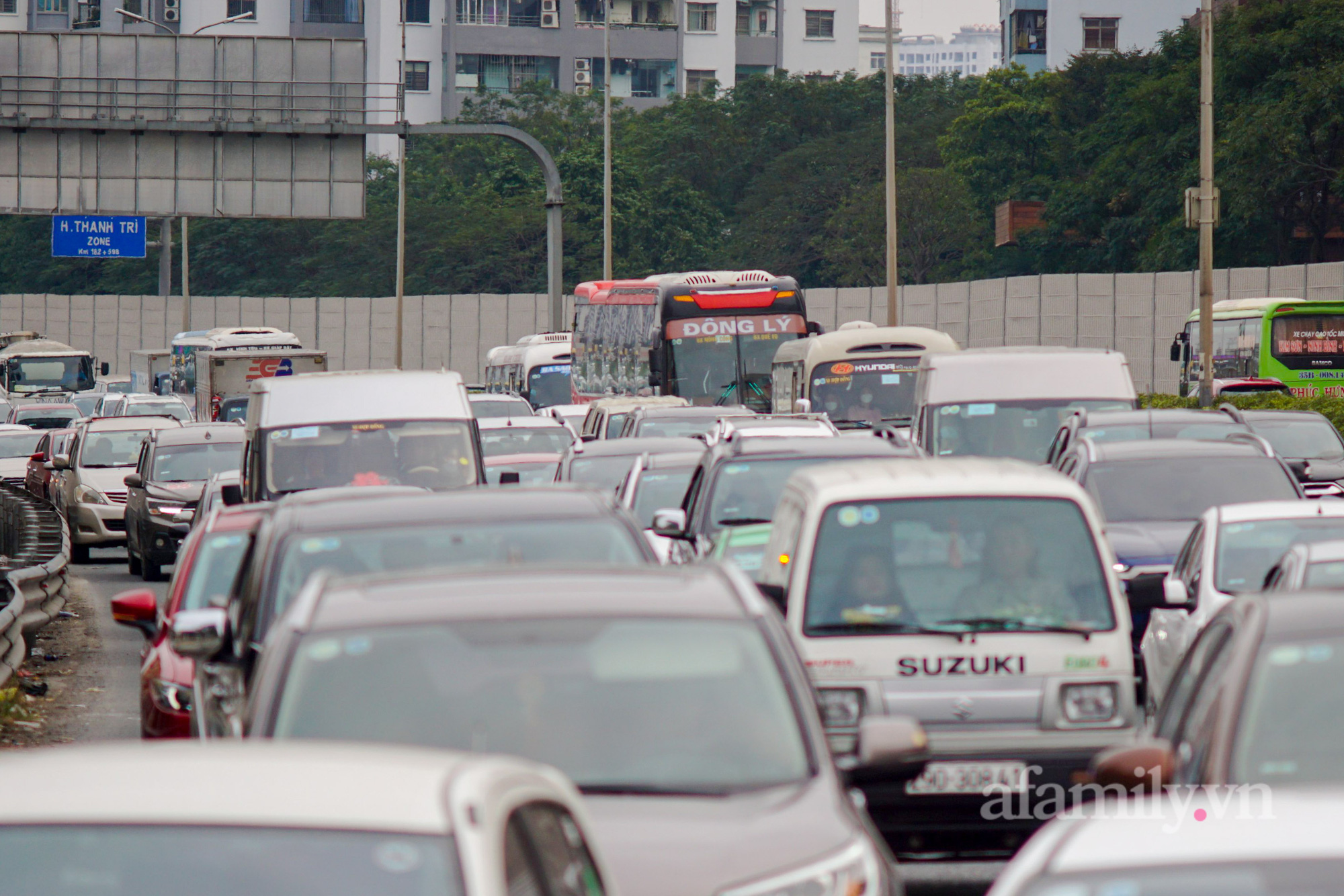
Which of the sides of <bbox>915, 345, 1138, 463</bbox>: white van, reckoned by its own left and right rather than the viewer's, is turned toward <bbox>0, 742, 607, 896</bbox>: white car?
front

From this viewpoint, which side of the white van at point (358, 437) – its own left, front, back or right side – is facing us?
front

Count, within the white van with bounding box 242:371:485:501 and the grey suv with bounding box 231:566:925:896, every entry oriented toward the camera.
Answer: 2

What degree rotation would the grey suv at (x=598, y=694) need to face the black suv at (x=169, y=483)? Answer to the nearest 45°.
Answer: approximately 180°

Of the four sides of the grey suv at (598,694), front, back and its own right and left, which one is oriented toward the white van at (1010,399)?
back

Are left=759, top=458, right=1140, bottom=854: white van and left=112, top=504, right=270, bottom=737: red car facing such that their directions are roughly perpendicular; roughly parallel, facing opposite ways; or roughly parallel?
roughly parallel

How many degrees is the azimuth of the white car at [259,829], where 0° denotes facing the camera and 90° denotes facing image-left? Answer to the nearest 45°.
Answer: approximately 45°

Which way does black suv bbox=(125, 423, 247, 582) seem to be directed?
toward the camera

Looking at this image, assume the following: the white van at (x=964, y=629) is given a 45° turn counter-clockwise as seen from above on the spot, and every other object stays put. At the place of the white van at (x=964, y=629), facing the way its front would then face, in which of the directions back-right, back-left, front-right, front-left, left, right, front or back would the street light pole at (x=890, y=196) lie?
back-left

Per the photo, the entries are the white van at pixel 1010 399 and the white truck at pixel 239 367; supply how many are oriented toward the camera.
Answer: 2

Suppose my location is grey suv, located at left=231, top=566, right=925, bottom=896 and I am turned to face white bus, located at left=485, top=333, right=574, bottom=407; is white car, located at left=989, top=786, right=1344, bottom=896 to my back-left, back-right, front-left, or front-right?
back-right

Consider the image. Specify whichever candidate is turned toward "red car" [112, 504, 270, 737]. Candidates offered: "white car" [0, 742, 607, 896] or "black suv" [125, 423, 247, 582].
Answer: the black suv

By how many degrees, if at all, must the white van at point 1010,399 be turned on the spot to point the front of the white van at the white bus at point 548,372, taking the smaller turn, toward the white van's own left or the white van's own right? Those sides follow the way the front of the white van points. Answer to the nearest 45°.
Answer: approximately 180°

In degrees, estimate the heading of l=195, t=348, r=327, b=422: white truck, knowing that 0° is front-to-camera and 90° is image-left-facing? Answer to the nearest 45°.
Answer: approximately 0°

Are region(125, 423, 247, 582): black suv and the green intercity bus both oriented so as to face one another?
no

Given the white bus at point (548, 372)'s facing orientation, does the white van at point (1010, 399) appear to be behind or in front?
in front

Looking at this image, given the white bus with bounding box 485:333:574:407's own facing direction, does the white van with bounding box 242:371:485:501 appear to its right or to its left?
on its right

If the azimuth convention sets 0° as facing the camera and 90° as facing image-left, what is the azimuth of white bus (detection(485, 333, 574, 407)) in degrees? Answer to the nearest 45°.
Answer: approximately 315°

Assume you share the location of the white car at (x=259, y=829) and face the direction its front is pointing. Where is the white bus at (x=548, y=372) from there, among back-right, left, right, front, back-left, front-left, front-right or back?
back-right

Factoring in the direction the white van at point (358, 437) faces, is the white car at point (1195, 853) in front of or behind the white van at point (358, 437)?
in front
